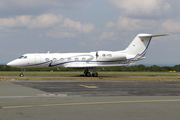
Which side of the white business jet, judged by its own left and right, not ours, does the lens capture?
left
